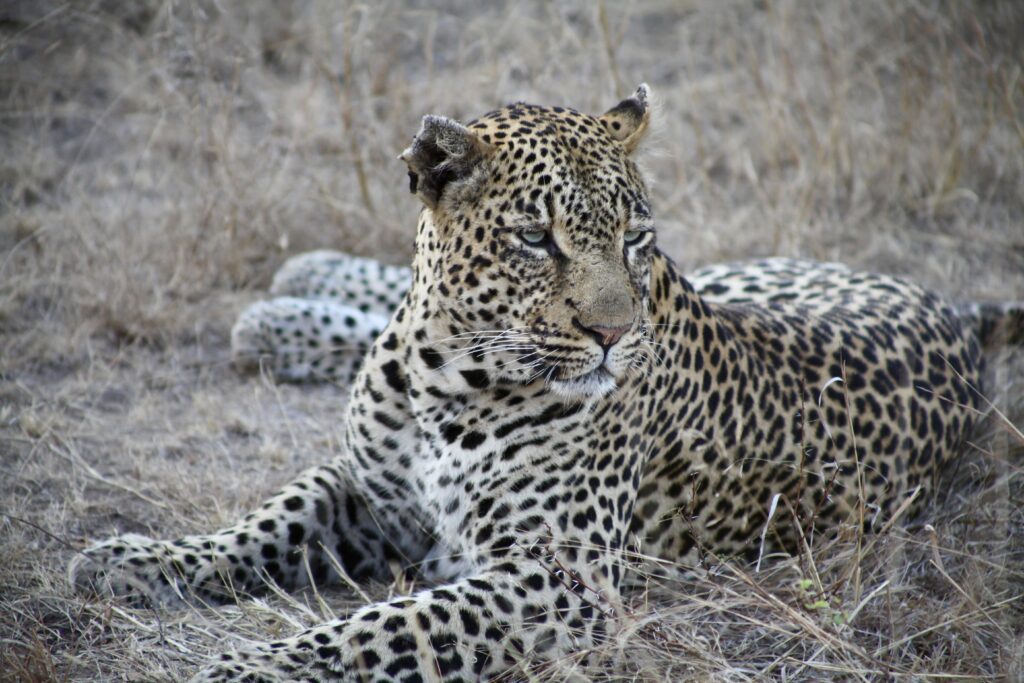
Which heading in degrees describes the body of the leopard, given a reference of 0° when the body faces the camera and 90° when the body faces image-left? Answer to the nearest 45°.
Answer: approximately 45°
